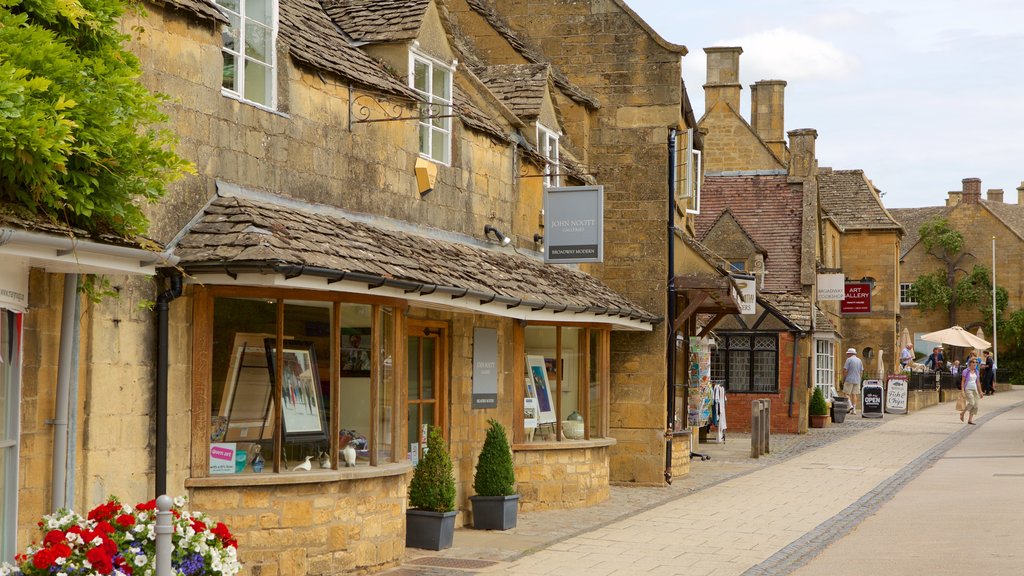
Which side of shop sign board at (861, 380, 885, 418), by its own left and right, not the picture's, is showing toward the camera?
front

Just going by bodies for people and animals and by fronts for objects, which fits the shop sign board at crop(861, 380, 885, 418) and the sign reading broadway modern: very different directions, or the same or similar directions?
same or similar directions

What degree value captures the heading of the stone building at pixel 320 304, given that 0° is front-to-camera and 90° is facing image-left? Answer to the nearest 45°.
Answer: approximately 315°

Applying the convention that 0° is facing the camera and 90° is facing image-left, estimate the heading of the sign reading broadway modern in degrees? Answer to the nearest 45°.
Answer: approximately 0°

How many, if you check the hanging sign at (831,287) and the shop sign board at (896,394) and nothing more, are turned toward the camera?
2

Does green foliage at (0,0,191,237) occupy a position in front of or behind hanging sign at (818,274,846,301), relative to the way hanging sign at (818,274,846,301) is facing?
in front

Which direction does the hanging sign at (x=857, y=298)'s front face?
toward the camera

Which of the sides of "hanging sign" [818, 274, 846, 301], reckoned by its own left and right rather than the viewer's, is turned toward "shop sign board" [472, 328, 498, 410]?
front

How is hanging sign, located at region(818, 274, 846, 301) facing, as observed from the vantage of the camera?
facing the viewer

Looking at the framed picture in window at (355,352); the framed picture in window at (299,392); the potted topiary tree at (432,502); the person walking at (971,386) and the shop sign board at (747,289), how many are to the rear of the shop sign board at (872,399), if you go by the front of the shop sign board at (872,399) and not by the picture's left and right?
0

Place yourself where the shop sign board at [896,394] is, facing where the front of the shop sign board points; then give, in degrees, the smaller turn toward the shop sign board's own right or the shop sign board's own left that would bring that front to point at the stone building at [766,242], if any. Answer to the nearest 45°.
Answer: approximately 45° to the shop sign board's own right

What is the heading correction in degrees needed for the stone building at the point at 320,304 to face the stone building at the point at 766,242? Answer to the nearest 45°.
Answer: approximately 90° to its left

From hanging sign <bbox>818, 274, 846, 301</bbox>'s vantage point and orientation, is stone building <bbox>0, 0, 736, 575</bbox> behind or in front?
in front

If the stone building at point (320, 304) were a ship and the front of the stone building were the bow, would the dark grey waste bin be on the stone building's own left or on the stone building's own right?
on the stone building's own left

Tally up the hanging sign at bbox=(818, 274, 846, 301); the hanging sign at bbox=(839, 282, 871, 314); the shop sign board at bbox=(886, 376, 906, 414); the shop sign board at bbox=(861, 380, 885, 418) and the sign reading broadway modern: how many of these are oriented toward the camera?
5
